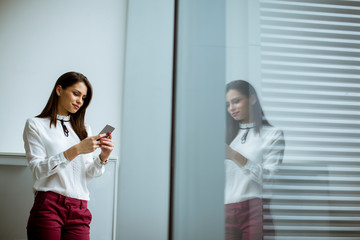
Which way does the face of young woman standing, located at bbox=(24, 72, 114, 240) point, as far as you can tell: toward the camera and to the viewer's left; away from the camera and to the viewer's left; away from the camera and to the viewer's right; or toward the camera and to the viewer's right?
toward the camera and to the viewer's right

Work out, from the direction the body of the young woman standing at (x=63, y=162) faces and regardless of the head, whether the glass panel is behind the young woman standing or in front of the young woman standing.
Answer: in front

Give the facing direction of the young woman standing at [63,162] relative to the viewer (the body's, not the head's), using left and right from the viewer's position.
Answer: facing the viewer and to the right of the viewer
